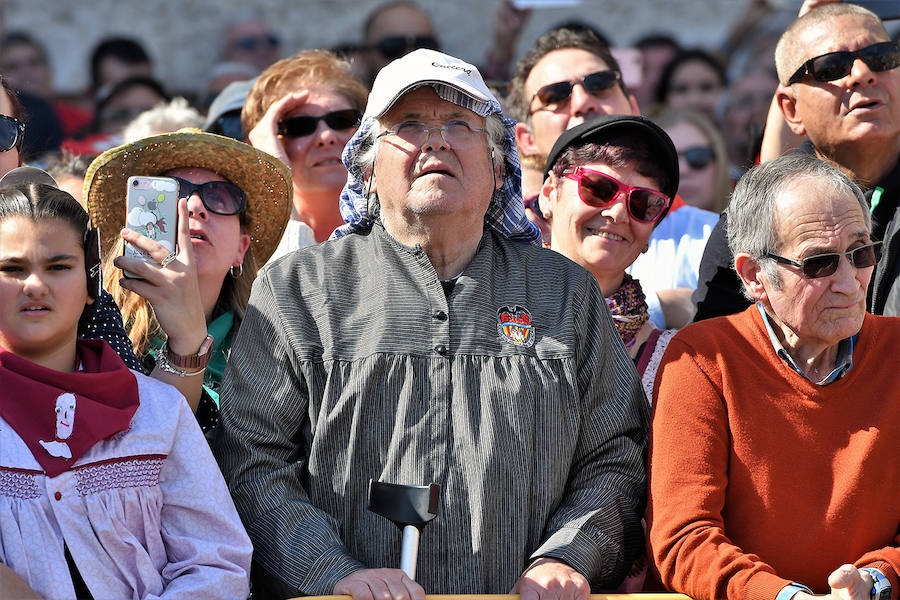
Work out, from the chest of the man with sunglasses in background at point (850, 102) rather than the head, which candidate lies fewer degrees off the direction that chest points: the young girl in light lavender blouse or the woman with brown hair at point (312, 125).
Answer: the young girl in light lavender blouse

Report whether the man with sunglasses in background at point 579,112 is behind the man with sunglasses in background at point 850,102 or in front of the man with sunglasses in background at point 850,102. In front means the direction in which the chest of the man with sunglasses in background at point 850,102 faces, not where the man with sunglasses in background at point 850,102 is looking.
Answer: behind

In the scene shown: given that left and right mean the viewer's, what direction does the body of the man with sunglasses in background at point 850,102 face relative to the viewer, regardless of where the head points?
facing the viewer and to the right of the viewer

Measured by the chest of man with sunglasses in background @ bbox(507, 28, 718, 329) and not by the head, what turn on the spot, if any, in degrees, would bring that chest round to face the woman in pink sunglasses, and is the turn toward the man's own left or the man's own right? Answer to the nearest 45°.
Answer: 0° — they already face them

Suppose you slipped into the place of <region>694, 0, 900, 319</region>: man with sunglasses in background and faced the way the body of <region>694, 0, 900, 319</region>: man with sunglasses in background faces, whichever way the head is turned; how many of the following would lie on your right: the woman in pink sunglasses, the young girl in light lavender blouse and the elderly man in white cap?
3

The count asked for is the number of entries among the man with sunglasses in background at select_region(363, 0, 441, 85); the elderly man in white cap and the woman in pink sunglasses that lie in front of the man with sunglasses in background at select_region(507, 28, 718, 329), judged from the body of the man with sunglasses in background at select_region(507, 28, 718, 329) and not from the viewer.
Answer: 2

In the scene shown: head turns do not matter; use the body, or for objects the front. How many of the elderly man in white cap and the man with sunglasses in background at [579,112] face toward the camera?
2

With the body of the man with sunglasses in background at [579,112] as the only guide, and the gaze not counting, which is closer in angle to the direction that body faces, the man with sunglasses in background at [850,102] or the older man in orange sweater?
the older man in orange sweater
